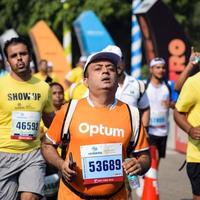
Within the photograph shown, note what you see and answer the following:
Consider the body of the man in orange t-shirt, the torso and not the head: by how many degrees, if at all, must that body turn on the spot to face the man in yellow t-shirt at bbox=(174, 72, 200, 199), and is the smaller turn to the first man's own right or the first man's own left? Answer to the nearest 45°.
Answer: approximately 135° to the first man's own left

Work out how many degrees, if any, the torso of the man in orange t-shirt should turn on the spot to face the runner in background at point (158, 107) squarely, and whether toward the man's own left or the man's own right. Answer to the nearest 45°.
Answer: approximately 180°

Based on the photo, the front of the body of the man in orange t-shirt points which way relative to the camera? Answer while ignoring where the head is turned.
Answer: toward the camera

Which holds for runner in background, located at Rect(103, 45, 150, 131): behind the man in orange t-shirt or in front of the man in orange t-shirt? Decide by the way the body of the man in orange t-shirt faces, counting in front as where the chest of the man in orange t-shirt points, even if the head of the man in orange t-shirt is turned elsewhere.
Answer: behind
